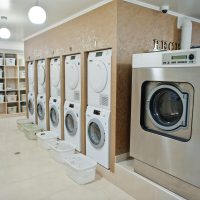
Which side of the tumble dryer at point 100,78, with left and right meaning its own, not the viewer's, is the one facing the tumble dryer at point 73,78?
right

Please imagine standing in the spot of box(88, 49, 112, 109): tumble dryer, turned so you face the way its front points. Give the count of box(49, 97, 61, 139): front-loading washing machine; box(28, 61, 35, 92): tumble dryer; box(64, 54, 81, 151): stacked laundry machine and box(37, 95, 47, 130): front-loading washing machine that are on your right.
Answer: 4

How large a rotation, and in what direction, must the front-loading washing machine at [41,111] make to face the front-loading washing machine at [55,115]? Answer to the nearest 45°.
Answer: approximately 45° to its left

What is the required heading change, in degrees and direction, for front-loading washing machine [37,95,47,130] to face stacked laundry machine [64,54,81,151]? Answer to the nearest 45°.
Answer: approximately 45° to its left

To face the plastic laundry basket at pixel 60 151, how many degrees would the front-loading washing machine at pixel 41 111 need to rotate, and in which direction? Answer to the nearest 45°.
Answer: approximately 45° to its left
